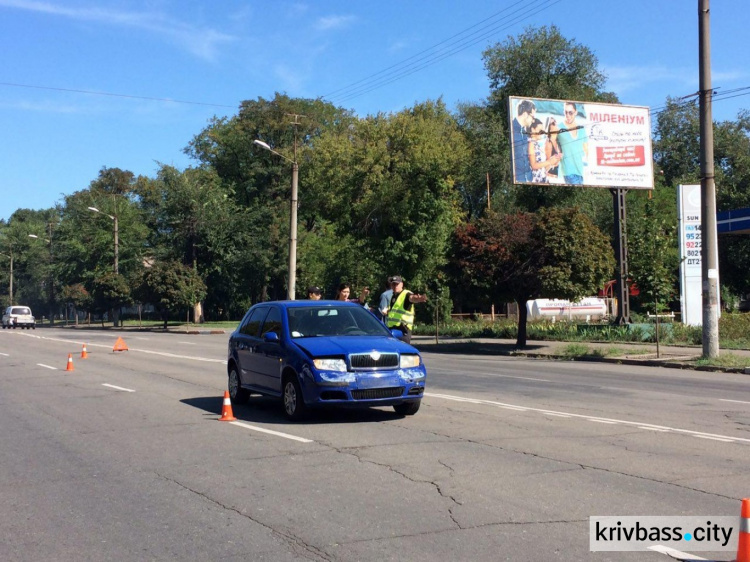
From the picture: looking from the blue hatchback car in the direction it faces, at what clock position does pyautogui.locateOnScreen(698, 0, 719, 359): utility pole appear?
The utility pole is roughly at 9 o'clock from the blue hatchback car.

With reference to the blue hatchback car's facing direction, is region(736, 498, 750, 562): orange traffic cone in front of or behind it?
in front

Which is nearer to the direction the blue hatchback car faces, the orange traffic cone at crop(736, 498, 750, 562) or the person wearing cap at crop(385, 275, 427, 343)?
the orange traffic cone

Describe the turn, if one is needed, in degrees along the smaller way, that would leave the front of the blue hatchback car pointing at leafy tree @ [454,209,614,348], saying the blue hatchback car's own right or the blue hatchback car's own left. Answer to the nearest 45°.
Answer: approximately 90° to the blue hatchback car's own left

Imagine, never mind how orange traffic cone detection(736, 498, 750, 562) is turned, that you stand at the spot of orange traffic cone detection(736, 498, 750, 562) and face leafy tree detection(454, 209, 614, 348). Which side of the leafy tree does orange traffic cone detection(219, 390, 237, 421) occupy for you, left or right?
left

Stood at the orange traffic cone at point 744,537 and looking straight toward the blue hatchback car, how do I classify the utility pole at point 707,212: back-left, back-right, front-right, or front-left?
front-right

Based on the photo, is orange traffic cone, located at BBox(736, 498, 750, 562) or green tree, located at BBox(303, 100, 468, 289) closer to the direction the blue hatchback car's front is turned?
the orange traffic cone

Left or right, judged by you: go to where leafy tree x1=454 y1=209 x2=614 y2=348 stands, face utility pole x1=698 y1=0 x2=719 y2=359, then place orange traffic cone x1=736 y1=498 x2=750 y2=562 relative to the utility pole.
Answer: right

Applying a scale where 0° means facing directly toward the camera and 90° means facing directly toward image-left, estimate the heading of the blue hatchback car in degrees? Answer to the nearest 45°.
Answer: approximately 315°

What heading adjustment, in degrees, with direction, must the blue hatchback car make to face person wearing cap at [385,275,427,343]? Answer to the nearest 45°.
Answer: approximately 90° to its left

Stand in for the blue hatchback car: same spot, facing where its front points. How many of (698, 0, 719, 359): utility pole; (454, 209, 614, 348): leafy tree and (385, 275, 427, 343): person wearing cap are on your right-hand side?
0

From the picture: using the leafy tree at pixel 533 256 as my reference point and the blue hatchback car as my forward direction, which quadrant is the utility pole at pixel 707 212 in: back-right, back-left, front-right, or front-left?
front-left

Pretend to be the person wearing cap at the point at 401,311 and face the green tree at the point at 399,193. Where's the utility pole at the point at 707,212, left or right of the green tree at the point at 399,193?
right

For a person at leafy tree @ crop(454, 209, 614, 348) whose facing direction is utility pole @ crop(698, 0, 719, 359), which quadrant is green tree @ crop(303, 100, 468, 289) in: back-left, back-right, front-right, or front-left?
back-left
